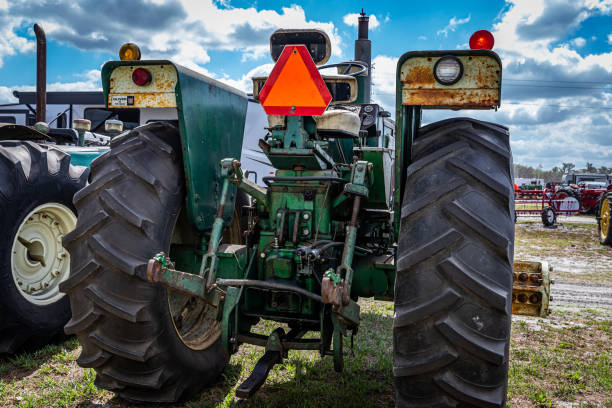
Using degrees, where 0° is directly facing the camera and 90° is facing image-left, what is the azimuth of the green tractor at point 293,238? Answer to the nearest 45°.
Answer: approximately 180°

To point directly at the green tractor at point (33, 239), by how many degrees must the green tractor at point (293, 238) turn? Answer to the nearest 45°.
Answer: approximately 45° to its left

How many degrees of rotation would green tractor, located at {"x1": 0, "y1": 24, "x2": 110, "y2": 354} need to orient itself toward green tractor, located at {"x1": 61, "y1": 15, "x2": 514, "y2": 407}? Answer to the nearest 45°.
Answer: approximately 90° to its right

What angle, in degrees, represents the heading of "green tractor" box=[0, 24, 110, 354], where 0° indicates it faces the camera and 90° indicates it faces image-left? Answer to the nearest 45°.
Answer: approximately 225°
